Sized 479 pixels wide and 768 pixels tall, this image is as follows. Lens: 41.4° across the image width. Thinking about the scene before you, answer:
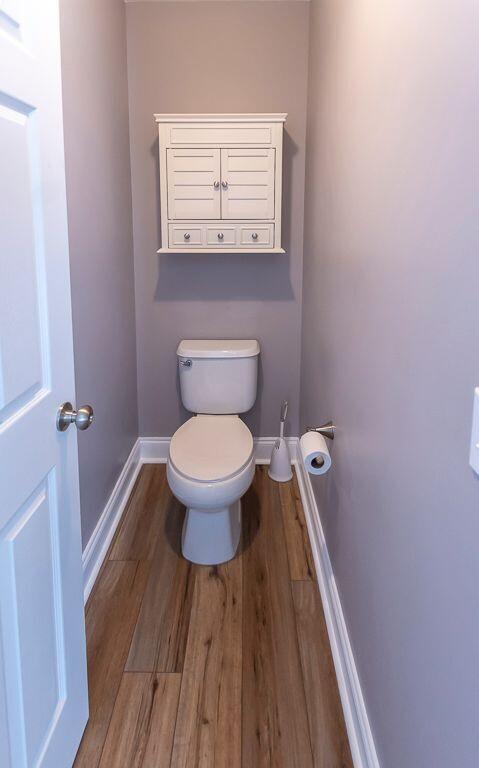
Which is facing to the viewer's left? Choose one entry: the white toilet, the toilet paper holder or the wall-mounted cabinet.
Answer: the toilet paper holder

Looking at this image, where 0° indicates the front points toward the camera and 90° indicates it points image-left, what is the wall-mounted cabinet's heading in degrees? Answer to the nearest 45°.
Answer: approximately 0°

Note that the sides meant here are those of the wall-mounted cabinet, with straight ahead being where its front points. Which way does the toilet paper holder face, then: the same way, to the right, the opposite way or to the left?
to the right

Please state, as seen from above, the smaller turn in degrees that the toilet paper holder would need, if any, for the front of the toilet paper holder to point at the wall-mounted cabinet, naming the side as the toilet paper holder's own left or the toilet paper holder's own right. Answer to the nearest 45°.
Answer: approximately 45° to the toilet paper holder's own right

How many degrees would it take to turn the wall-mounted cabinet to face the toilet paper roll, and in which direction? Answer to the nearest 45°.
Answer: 0° — it already faces it

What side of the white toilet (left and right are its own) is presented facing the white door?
front

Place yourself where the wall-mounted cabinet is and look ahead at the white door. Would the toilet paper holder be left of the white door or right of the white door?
left

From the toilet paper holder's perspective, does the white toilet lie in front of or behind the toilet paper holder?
in front

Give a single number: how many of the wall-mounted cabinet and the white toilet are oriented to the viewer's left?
0

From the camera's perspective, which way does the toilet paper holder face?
to the viewer's left

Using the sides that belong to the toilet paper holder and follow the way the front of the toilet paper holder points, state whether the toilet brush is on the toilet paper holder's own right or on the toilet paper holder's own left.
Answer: on the toilet paper holder's own right
